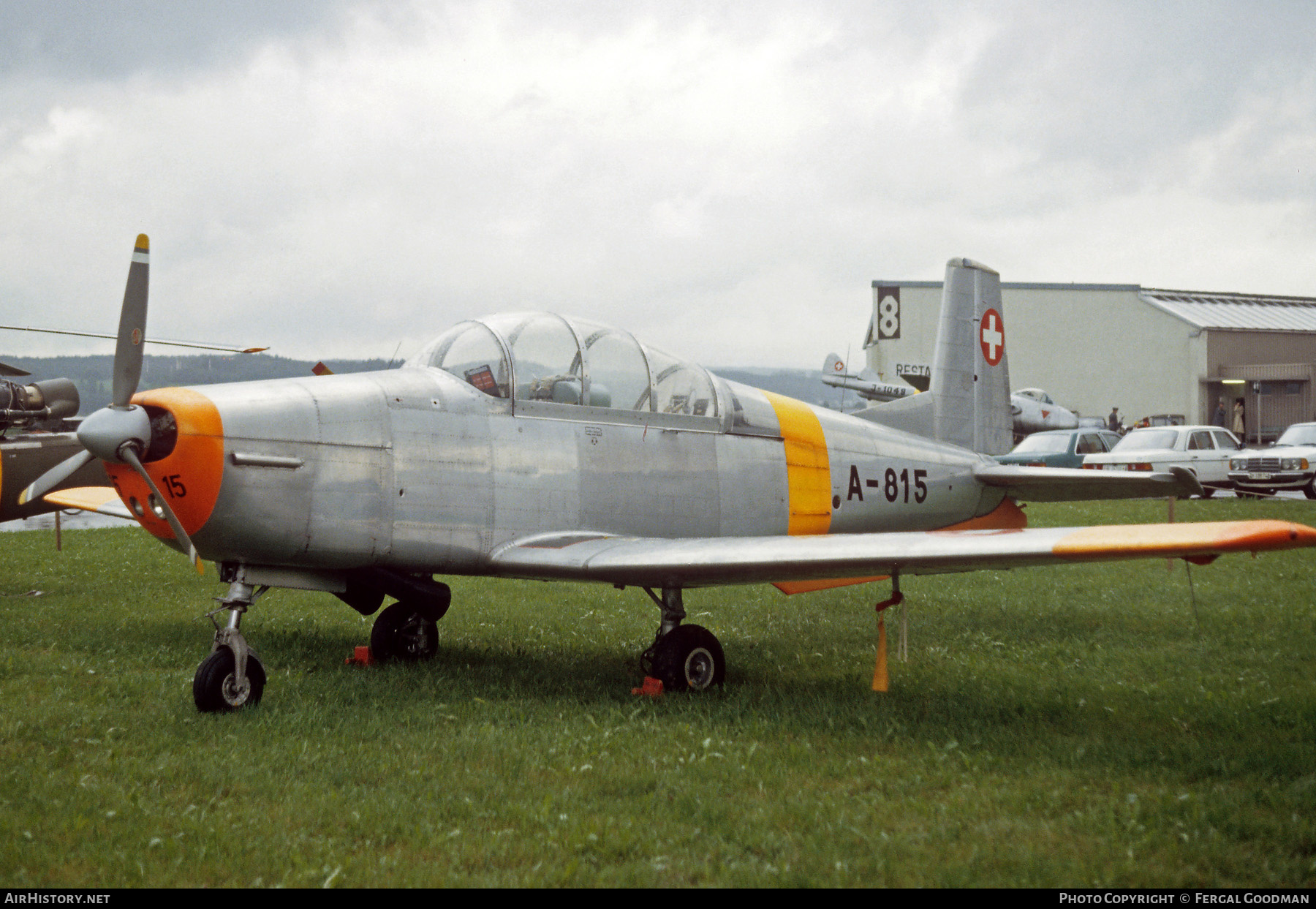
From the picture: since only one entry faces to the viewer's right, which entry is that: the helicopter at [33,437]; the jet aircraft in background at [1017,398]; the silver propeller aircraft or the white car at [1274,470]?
the jet aircraft in background at [1017,398]

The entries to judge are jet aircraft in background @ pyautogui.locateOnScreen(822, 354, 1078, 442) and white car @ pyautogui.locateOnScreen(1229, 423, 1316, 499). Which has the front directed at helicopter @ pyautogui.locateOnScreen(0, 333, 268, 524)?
the white car

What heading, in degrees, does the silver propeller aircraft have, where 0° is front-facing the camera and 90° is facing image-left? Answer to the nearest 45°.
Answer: approximately 45°

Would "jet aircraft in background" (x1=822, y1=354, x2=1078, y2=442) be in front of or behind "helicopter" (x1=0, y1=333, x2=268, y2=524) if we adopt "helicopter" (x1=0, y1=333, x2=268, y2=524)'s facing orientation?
behind

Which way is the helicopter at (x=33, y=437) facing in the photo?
to the viewer's left

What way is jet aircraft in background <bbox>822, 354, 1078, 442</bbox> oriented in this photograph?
to the viewer's right

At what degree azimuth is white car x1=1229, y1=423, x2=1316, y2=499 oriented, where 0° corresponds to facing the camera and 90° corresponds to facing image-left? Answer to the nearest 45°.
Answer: approximately 45°

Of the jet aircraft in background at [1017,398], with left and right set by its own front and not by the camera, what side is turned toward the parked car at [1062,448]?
right
